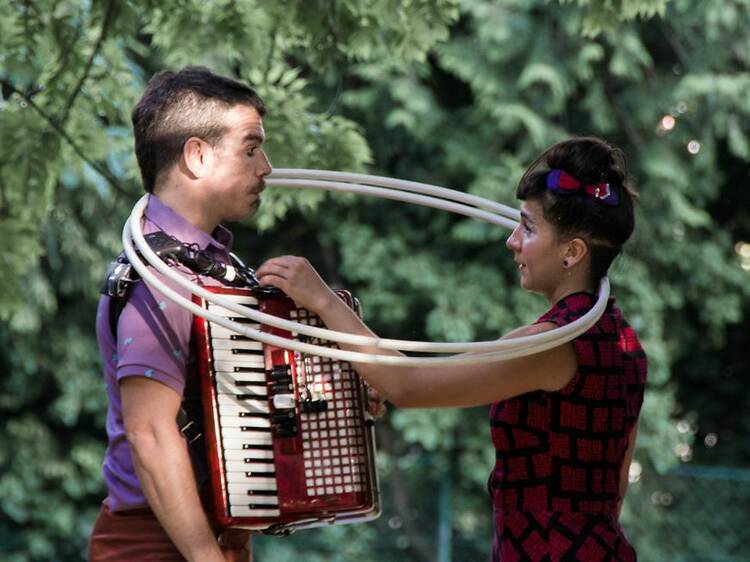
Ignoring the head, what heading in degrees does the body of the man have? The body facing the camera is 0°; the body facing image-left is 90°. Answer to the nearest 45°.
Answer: approximately 270°

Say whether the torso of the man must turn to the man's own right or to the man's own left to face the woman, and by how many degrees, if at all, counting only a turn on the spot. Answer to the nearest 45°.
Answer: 0° — they already face them

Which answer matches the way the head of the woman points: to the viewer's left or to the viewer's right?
to the viewer's left

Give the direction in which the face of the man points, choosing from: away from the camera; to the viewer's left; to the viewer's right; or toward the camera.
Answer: to the viewer's right

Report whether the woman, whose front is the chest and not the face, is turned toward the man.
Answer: yes

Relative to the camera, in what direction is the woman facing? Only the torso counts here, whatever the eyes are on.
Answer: to the viewer's left

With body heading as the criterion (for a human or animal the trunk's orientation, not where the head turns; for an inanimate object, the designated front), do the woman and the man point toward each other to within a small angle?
yes

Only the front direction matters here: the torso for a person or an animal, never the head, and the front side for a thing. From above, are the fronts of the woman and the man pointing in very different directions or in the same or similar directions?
very different directions

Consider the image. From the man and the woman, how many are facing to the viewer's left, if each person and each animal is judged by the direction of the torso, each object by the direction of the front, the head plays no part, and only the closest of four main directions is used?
1
